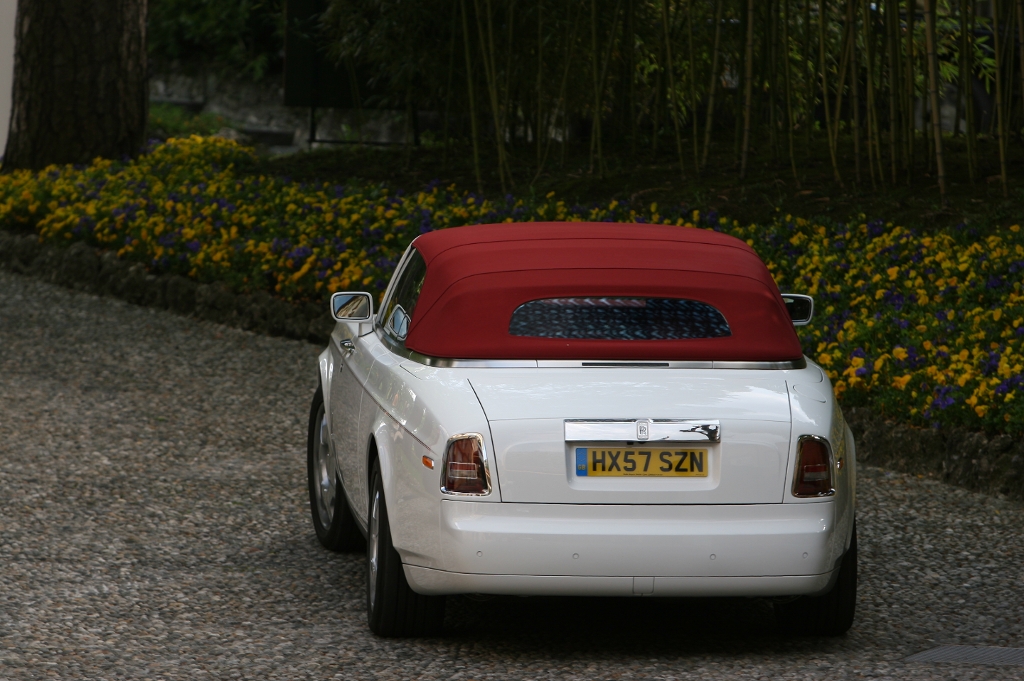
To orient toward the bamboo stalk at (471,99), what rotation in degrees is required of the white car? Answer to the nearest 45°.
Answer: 0° — it already faces it

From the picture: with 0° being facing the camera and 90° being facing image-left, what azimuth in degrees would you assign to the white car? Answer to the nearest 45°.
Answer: approximately 180°

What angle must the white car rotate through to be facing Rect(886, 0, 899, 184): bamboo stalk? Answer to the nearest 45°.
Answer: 0° — it already faces it

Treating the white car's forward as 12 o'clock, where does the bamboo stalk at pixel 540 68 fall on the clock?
The bamboo stalk is roughly at 12 o'clock from the white car.

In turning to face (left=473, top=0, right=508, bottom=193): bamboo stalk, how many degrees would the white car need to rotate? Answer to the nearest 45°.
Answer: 0° — it already faces it

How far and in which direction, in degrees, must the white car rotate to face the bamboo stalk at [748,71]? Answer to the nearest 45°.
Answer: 0° — it already faces it
